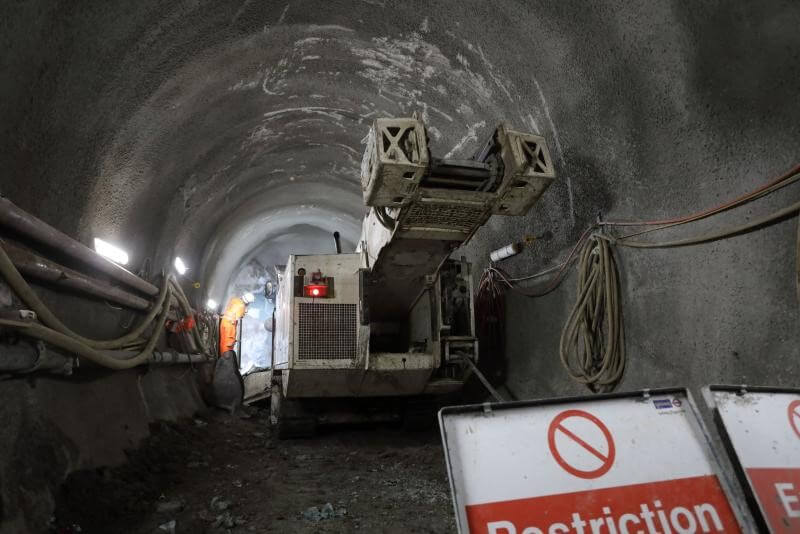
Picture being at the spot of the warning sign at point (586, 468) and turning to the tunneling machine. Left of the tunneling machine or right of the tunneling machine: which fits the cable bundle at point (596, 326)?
right

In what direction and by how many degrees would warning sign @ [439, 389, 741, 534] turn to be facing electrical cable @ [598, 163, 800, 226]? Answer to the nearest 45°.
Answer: approximately 135° to its left

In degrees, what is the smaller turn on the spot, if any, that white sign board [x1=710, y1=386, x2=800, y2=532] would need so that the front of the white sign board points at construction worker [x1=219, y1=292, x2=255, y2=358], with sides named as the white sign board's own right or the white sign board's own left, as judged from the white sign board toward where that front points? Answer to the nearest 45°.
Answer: approximately 135° to the white sign board's own right

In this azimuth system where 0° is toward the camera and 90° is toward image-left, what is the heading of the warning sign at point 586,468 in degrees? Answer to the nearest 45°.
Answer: approximately 0°

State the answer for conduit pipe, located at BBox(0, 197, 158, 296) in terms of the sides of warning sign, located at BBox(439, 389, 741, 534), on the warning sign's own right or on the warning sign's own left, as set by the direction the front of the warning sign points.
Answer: on the warning sign's own right

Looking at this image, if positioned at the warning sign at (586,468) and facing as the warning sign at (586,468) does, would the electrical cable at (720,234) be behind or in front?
behind

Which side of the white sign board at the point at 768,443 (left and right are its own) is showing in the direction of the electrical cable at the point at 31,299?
right

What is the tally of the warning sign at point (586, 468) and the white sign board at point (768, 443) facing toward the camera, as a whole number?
2

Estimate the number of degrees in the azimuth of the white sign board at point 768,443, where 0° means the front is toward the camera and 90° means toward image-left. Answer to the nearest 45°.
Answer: approximately 0°
